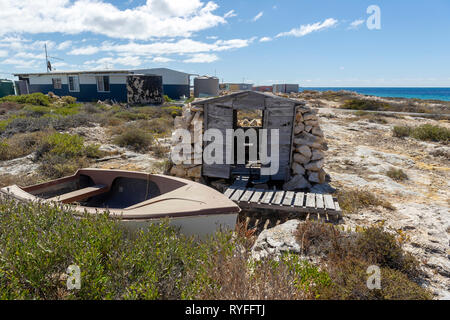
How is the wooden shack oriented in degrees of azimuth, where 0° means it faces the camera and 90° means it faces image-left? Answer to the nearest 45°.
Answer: approximately 0°

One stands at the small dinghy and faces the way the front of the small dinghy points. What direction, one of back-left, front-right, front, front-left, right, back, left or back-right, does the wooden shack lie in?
left

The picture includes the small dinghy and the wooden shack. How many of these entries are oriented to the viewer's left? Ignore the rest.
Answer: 0

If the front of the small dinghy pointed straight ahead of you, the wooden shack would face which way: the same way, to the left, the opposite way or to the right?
to the right

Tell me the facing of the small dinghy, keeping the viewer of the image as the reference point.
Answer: facing the viewer and to the right of the viewer

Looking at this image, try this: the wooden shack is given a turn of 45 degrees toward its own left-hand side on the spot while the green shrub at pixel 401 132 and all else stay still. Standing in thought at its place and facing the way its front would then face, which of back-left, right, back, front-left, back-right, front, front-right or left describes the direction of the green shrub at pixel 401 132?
left

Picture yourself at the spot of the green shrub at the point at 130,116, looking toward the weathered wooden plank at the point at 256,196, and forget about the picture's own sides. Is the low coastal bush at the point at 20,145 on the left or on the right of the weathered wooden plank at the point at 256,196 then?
right

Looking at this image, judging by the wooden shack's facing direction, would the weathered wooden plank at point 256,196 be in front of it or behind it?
in front

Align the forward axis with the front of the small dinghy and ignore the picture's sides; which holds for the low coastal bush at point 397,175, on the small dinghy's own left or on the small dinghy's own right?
on the small dinghy's own left

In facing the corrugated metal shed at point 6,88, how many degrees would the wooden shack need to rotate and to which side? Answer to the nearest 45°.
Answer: approximately 135° to its right

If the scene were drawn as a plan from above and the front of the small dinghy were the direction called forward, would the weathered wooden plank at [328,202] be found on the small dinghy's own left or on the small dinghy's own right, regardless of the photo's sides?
on the small dinghy's own left

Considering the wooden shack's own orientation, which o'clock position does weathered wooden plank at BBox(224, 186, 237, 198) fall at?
The weathered wooden plank is roughly at 1 o'clock from the wooden shack.

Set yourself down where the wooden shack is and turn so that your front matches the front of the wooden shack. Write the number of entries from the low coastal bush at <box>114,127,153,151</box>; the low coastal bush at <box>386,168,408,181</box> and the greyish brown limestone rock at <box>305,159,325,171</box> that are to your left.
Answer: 2

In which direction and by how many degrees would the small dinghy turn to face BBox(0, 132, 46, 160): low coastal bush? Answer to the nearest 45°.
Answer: approximately 180°

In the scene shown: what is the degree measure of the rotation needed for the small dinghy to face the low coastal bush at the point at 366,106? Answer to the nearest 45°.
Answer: approximately 90° to its left

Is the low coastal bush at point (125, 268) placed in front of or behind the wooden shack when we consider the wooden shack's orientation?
in front
